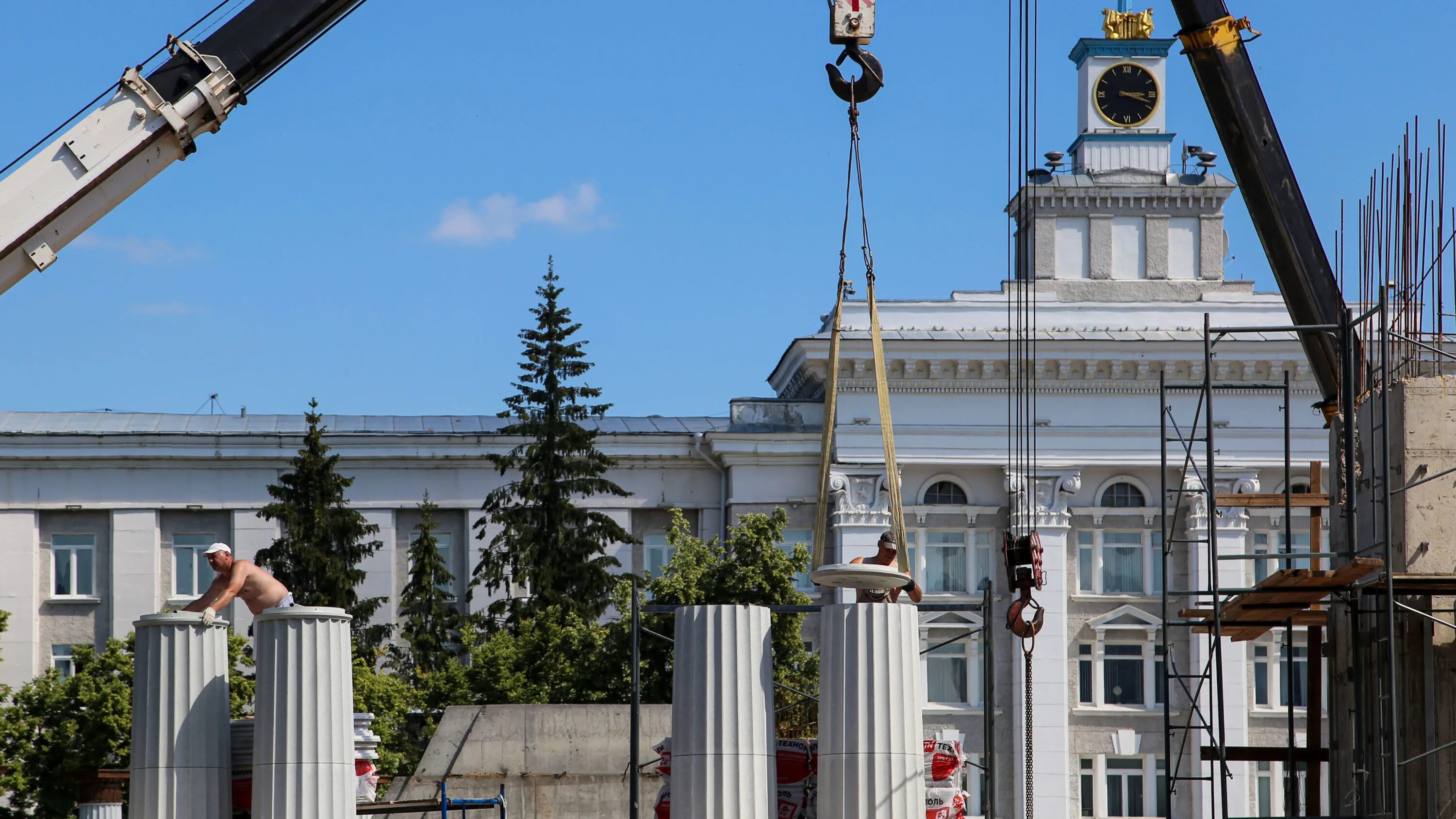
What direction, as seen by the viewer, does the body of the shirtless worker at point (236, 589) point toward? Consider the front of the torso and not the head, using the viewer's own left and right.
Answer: facing to the left of the viewer

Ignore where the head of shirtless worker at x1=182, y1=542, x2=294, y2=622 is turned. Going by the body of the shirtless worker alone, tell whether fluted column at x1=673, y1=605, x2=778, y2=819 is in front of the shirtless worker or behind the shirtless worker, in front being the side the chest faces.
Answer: behind

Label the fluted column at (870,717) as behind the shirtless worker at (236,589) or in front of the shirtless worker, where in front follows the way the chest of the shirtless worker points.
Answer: behind

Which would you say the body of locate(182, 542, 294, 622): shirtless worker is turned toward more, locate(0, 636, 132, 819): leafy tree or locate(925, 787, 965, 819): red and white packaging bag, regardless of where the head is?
the leafy tree

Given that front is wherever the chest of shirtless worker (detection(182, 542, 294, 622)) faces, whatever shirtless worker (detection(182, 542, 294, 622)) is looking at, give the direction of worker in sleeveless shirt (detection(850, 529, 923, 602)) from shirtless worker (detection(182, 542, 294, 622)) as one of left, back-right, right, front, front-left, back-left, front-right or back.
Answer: back

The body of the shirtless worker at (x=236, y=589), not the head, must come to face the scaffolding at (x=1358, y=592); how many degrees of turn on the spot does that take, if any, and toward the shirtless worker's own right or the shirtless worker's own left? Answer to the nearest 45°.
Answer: approximately 180°

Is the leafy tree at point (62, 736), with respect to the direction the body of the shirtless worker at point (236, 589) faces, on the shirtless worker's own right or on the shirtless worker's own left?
on the shirtless worker's own right
